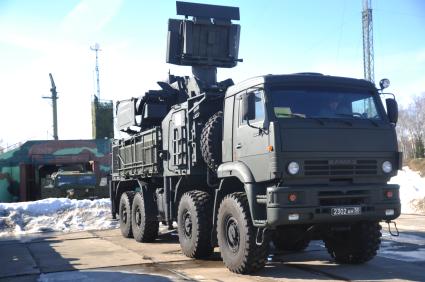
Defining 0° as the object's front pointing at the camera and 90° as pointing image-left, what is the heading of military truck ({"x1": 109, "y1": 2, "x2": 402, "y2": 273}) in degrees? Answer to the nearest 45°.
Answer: approximately 315°

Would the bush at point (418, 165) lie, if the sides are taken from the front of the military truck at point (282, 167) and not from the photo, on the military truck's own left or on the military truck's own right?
on the military truck's own left
